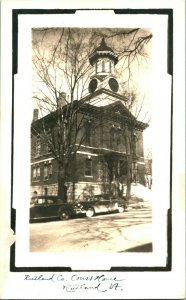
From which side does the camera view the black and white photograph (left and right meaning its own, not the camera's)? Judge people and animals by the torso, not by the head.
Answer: front
